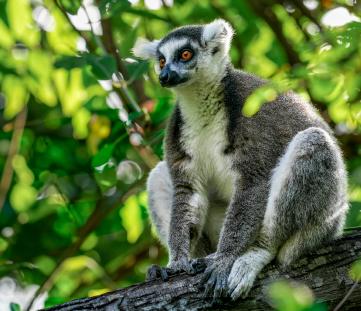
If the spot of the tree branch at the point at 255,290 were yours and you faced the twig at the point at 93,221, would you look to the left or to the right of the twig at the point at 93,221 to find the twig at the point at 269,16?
right

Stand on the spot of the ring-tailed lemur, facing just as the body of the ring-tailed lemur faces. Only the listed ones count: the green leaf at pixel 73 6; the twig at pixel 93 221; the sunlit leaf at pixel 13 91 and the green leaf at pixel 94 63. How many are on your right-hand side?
4

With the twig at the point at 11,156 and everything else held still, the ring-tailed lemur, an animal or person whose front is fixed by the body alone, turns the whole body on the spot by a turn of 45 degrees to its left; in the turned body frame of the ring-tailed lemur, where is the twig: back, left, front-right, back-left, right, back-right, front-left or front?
back-right

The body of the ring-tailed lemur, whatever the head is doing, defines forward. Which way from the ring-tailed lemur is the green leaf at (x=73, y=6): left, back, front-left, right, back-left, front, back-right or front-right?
right

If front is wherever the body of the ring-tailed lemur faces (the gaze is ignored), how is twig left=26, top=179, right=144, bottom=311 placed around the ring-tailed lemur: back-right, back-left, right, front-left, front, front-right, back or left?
right

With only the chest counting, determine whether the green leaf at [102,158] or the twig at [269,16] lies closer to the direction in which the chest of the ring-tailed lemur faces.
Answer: the green leaf

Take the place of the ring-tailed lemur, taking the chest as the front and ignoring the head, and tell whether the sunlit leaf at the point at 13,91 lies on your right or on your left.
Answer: on your right

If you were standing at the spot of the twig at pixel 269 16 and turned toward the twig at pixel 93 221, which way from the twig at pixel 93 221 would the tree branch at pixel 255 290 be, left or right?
left

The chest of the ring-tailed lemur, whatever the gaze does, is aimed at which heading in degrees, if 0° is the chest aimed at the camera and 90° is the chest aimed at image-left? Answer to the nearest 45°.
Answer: approximately 45°

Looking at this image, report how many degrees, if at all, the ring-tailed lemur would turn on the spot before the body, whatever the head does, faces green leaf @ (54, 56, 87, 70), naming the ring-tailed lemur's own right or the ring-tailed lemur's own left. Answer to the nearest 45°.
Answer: approximately 90° to the ring-tailed lemur's own right

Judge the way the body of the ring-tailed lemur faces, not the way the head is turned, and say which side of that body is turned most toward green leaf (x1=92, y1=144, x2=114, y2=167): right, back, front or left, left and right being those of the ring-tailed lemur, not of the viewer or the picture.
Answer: right
